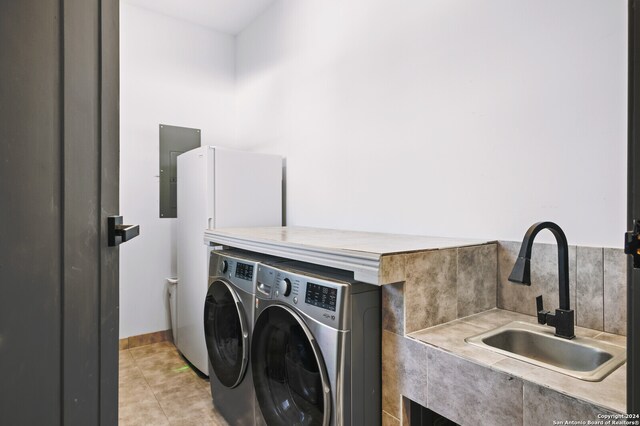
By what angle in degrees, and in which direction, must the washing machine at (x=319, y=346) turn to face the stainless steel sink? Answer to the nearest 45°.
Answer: approximately 135° to its left

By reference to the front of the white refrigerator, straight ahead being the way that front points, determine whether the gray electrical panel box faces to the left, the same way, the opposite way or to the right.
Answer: to the left

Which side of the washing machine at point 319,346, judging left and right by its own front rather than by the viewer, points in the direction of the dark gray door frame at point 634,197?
left

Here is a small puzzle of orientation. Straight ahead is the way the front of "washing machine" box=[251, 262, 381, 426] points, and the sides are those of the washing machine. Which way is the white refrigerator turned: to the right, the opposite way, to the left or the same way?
the same way

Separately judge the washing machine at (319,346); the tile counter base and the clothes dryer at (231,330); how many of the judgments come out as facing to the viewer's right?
0

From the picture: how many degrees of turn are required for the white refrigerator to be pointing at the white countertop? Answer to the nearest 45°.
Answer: approximately 45° to its left

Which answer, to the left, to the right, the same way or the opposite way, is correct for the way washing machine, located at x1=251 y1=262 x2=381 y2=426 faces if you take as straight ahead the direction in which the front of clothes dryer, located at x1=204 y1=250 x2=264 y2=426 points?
the same way

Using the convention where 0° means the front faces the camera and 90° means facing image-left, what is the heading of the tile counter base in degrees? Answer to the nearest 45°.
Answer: approximately 45°

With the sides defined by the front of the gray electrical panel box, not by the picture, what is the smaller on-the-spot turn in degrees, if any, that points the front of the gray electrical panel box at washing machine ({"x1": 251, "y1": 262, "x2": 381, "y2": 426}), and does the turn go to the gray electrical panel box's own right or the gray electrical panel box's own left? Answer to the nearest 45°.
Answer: approximately 45° to the gray electrical panel box's own right

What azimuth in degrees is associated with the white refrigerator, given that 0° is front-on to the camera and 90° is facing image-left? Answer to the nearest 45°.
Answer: approximately 45°

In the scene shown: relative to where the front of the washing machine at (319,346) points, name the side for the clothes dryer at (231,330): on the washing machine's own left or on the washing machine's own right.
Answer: on the washing machine's own right

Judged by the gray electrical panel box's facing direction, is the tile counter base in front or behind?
in front

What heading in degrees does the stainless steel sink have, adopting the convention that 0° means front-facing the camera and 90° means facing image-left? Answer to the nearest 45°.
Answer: approximately 45°

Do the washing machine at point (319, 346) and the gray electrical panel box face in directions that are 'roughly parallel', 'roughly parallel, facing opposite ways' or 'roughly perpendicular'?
roughly perpendicular

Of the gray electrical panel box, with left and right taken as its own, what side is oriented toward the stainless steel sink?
front

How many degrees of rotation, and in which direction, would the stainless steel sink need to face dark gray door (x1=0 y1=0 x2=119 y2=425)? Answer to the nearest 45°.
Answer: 0° — it already faces it

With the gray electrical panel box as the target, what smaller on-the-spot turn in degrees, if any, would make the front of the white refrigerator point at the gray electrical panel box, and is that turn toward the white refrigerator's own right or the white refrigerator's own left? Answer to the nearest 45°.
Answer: approximately 90° to the white refrigerator's own right

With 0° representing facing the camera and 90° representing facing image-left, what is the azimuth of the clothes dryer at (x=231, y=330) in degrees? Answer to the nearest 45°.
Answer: approximately 45°
